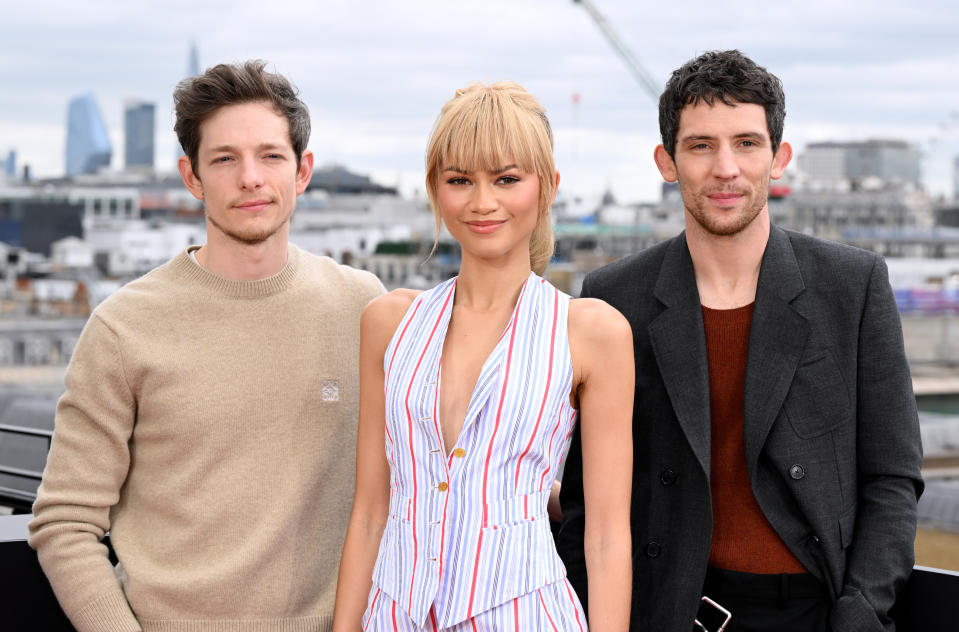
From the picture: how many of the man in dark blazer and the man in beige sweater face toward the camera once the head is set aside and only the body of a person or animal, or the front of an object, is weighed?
2

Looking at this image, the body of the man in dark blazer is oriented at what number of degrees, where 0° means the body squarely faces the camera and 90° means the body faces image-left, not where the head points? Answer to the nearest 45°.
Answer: approximately 0°

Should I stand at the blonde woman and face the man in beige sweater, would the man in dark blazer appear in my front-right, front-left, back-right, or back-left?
back-right

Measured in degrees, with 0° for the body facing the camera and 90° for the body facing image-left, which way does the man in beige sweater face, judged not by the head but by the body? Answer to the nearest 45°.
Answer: approximately 0°

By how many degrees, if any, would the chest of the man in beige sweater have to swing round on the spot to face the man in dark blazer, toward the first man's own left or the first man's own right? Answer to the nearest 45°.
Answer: approximately 90° to the first man's own left

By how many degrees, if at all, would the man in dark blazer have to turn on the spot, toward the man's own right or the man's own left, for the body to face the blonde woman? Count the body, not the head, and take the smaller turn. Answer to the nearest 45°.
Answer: approximately 45° to the man's own right

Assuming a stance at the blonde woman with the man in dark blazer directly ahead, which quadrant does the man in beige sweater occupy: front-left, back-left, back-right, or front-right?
back-left
